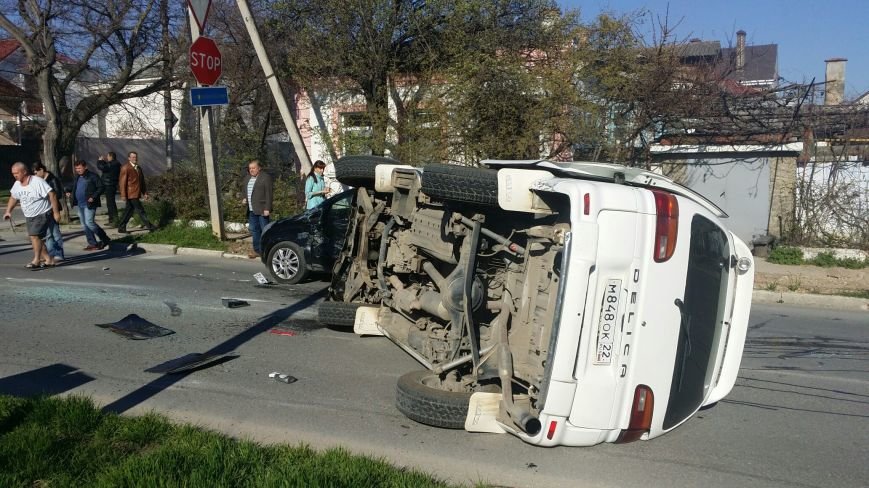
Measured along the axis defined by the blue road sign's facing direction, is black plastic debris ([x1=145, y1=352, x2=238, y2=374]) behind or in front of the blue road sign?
in front

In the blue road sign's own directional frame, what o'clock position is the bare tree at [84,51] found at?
The bare tree is roughly at 5 o'clock from the blue road sign.

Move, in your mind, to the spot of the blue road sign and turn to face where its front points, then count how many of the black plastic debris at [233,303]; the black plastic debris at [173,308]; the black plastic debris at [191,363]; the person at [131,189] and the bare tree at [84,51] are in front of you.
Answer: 3

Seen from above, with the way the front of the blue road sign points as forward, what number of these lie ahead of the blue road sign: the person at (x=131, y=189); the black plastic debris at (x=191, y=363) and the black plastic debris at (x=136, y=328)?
2

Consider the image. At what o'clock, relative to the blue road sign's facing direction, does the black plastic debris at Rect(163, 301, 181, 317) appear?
The black plastic debris is roughly at 12 o'clock from the blue road sign.

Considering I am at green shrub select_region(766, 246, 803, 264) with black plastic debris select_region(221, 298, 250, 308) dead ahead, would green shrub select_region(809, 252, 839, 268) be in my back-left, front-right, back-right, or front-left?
back-left

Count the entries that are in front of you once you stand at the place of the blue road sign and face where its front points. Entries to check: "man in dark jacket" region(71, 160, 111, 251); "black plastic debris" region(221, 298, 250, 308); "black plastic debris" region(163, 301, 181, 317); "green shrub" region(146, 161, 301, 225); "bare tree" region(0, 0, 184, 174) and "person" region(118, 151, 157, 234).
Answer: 2

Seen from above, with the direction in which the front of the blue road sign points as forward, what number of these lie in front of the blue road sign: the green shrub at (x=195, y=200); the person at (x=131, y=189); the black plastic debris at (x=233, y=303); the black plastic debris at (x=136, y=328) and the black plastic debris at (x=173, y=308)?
3

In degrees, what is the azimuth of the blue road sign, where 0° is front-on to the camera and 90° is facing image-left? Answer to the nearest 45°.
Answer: approximately 0°

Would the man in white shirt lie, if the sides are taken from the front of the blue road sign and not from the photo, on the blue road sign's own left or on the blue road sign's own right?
on the blue road sign's own right

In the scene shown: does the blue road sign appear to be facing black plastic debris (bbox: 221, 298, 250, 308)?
yes

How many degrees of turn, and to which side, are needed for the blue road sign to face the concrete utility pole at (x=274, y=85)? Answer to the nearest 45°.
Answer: approximately 135° to its left

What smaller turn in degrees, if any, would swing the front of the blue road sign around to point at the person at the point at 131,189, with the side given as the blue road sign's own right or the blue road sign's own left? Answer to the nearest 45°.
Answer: approximately 135° to the blue road sign's own right

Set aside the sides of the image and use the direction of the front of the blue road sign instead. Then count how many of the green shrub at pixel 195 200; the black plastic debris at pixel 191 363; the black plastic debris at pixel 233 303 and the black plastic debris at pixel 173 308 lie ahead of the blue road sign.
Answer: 3
